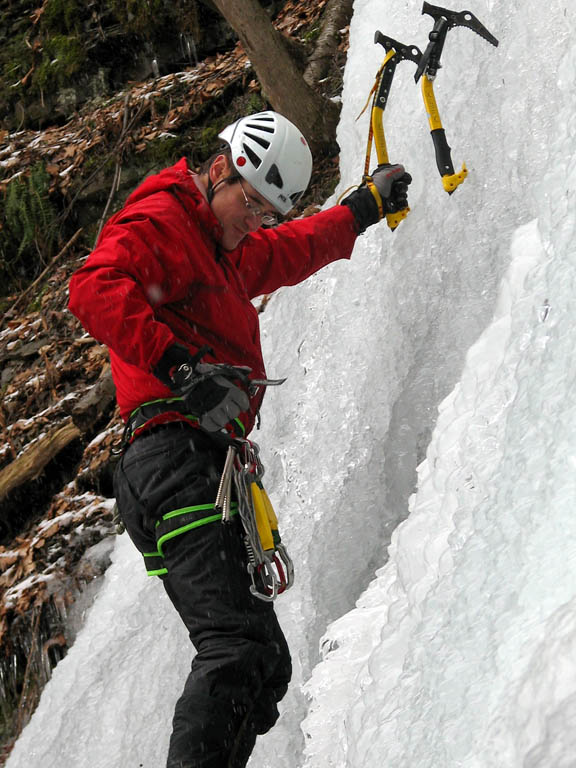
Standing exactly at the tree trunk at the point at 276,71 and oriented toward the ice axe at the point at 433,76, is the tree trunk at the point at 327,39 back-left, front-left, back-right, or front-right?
back-left

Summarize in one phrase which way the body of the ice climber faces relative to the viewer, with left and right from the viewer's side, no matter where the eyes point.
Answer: facing to the right of the viewer

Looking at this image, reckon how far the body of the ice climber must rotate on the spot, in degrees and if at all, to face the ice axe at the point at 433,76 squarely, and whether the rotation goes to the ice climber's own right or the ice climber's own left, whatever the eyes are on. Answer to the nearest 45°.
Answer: approximately 45° to the ice climber's own left

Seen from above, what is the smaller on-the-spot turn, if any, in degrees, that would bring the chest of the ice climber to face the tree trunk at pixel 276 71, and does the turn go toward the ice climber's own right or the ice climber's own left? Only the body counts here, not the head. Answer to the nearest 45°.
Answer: approximately 90° to the ice climber's own left

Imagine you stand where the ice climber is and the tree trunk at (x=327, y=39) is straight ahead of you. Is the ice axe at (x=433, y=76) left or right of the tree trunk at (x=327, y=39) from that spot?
right

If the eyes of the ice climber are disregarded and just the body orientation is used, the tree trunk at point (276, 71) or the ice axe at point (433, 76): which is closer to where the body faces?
the ice axe

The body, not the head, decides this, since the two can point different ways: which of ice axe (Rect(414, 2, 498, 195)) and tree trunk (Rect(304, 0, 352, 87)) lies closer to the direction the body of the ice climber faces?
the ice axe

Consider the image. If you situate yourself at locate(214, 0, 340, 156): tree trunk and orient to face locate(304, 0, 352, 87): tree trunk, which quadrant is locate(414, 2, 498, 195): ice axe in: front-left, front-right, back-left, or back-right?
back-right

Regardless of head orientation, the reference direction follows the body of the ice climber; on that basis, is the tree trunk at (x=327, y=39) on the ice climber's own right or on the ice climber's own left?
on the ice climber's own left
